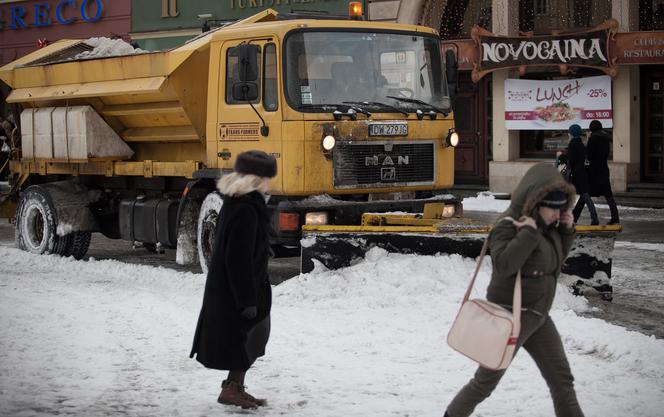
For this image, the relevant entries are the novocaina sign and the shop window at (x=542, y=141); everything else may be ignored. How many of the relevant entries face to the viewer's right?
0

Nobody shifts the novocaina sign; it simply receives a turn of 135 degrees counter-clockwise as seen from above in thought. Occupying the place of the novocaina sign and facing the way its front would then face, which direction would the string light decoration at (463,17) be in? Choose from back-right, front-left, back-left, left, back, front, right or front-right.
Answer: left

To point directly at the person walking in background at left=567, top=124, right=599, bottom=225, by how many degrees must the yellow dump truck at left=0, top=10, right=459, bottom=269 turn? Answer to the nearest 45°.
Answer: approximately 90° to its left

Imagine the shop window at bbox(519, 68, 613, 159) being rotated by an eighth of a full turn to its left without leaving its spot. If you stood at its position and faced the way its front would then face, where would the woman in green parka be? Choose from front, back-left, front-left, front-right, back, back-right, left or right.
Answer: front-right

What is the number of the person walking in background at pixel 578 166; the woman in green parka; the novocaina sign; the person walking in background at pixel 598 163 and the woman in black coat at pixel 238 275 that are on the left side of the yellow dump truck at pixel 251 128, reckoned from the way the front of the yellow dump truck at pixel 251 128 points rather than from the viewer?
3

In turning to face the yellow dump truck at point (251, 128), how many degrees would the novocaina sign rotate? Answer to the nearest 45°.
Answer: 0° — it already faces it

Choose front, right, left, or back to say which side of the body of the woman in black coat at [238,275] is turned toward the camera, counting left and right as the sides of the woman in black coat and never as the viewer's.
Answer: right

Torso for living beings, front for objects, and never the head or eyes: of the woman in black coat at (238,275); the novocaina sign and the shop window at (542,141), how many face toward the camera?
2

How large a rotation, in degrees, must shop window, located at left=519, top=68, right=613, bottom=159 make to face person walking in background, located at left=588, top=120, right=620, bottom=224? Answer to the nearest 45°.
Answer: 0° — it already faces them

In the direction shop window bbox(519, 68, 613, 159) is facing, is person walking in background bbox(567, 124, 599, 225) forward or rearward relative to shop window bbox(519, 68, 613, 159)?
forward
